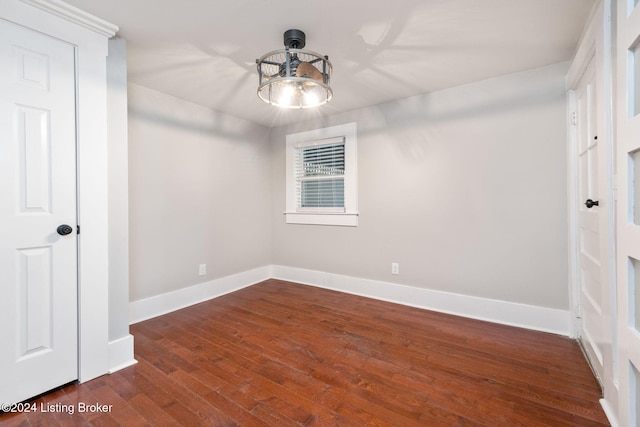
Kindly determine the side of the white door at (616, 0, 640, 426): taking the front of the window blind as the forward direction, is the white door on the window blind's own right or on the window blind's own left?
on the window blind's own left

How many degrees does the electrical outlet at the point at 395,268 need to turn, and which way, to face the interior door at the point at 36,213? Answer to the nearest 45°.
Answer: approximately 45° to its right

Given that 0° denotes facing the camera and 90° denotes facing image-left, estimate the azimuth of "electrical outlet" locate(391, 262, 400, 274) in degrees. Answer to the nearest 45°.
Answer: approximately 0°

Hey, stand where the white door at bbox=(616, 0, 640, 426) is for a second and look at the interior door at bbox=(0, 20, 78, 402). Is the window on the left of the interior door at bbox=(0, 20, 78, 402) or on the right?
right

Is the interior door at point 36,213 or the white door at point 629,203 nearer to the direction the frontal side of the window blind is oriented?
the interior door

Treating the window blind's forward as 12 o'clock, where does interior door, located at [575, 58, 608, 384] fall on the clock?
The interior door is roughly at 9 o'clock from the window blind.
